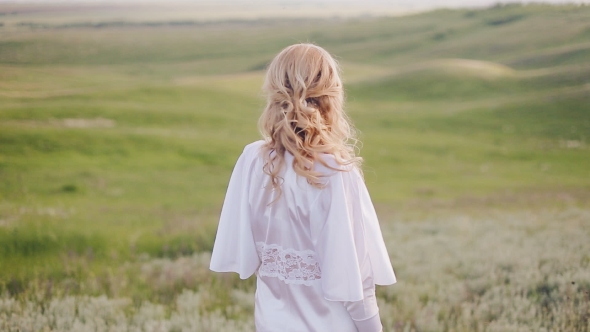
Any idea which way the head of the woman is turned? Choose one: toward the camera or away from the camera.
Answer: away from the camera

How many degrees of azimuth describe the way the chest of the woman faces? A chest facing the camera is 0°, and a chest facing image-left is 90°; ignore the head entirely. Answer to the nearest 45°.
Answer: approximately 225°
